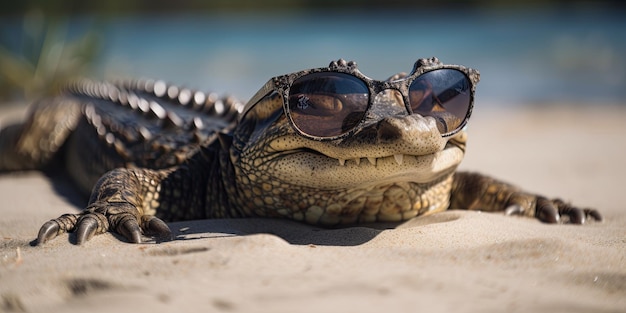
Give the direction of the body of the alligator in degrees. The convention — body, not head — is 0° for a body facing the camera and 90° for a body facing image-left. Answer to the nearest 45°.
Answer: approximately 315°

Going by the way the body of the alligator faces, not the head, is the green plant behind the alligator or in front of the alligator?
behind
